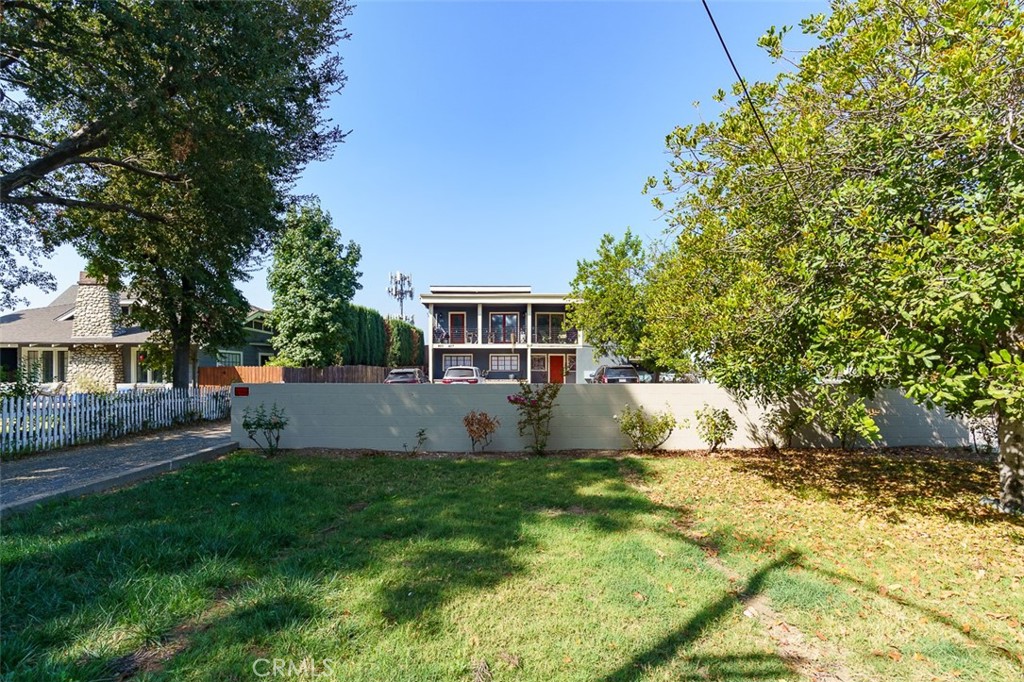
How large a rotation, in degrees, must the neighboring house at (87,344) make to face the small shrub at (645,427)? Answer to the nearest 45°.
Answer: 0° — it already faces it

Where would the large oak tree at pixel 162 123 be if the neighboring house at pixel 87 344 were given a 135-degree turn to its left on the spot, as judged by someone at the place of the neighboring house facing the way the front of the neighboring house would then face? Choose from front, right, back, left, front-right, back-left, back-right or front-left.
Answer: back-right

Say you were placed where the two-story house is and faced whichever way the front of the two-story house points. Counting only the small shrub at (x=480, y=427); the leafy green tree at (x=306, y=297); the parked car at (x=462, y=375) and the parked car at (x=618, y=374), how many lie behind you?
0

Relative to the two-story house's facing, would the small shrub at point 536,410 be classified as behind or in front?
in front

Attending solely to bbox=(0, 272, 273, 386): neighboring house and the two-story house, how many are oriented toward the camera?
2

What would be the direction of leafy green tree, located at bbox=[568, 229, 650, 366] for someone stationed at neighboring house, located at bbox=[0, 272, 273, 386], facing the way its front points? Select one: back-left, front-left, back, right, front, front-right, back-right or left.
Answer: front-left

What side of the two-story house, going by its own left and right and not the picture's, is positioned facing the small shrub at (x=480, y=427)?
front

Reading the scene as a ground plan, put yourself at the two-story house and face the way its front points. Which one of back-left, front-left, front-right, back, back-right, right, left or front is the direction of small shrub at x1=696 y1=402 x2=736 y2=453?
front

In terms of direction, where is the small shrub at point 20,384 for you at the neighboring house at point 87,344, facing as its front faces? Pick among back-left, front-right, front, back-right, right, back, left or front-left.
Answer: front

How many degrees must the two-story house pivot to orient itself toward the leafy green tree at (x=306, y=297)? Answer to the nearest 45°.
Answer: approximately 45° to its right

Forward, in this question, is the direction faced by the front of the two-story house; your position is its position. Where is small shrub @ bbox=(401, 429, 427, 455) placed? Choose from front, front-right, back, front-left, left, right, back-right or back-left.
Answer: front

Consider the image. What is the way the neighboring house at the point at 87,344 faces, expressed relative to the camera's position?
facing the viewer

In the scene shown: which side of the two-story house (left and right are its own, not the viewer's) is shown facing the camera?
front
